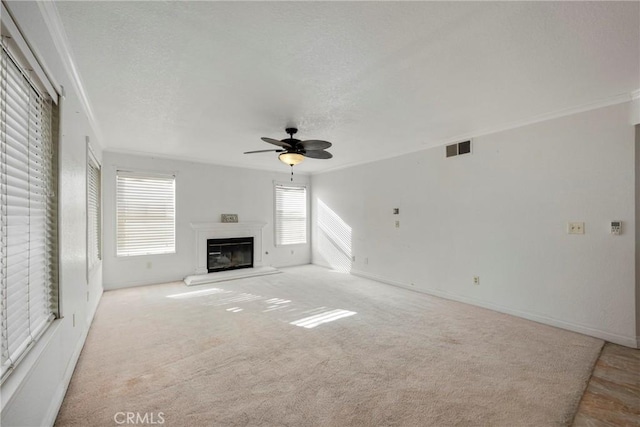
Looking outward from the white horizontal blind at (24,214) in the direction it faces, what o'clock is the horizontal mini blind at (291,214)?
The horizontal mini blind is roughly at 11 o'clock from the white horizontal blind.

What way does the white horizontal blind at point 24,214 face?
to the viewer's right

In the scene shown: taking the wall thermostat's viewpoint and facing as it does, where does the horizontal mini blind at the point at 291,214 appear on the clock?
The horizontal mini blind is roughly at 3 o'clock from the wall thermostat.

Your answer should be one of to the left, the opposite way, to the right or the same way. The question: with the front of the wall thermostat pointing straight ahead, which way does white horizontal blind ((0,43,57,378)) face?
the opposite way

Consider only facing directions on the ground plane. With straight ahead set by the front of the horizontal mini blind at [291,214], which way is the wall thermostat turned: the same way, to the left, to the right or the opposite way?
to the right

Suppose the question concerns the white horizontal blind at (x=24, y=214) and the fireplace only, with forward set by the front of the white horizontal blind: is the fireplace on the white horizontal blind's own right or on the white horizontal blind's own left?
on the white horizontal blind's own left

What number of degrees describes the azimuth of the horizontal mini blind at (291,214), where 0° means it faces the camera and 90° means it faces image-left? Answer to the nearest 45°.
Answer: approximately 315°

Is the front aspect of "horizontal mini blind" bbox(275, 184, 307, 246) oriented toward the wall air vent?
yes
